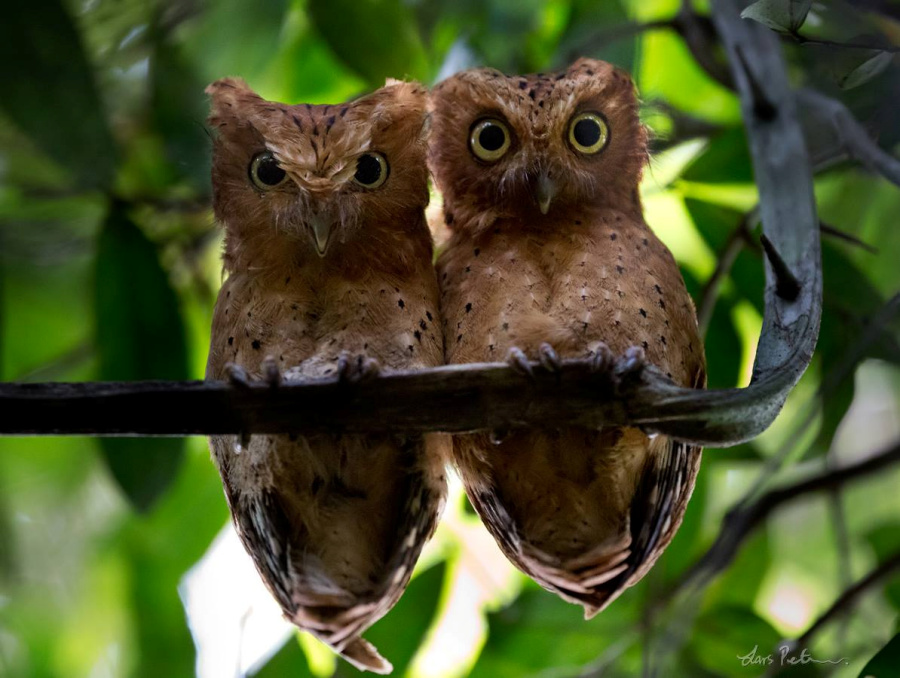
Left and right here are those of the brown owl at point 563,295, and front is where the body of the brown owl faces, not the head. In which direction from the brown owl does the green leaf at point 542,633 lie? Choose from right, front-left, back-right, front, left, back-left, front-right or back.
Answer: back

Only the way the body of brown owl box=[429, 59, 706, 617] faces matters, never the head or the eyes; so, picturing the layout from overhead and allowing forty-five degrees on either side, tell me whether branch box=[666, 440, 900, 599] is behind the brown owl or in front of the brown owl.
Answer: behind

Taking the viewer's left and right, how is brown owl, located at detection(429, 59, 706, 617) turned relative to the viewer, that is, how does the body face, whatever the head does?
facing the viewer

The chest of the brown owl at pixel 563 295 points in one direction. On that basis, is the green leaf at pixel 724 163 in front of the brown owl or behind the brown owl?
behind

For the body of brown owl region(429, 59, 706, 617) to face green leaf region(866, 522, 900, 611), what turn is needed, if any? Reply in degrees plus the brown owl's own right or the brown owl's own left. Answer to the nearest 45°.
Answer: approximately 135° to the brown owl's own left
